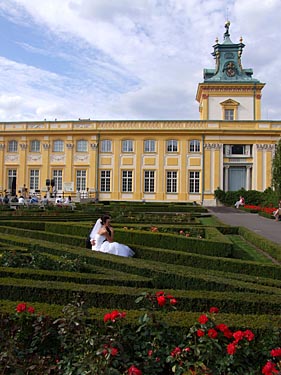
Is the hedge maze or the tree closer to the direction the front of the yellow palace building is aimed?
the hedge maze

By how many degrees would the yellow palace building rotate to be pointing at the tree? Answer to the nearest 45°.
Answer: approximately 45° to its left

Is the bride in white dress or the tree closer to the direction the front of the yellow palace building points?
the bride in white dress

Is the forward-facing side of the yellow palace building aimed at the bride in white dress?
yes

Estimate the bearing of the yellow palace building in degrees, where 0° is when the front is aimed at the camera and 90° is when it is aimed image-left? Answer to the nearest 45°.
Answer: approximately 0°

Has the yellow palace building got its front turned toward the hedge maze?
yes
